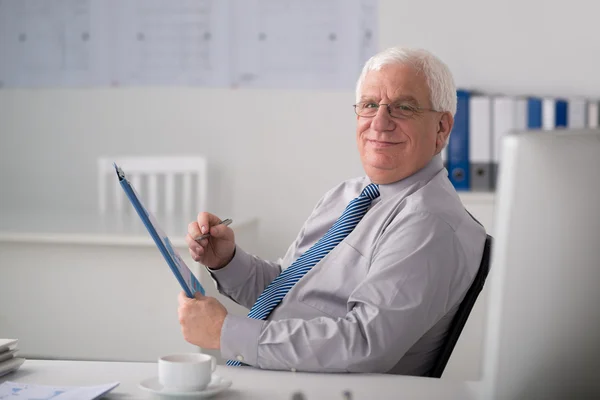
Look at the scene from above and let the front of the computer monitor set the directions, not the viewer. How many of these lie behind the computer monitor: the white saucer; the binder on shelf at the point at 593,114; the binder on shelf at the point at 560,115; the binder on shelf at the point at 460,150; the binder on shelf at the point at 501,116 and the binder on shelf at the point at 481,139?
0

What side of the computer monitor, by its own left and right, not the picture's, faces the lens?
back

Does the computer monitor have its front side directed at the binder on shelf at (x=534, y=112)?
yes

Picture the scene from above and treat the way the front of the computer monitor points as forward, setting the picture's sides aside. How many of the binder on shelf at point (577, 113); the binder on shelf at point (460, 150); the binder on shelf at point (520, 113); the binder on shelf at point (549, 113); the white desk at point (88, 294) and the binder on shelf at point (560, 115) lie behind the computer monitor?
0

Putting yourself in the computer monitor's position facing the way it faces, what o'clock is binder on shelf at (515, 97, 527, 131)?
The binder on shelf is roughly at 12 o'clock from the computer monitor.

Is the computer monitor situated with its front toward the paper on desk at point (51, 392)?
no

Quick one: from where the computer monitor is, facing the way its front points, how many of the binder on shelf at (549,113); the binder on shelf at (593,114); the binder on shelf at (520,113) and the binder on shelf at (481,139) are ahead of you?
4

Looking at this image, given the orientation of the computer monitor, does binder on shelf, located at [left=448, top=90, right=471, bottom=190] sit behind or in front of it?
in front

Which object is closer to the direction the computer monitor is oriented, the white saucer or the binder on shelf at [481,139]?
the binder on shelf

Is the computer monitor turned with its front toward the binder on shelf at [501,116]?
yes

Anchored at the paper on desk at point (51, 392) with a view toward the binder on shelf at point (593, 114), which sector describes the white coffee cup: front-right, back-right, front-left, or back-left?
front-right

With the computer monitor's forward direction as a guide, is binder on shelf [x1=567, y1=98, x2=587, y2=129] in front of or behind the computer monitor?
in front

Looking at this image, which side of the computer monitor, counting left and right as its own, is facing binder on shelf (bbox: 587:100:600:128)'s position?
front

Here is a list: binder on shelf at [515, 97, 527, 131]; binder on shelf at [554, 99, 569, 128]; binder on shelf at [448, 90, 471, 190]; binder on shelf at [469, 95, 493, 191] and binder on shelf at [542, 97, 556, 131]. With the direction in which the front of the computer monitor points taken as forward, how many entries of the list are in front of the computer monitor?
5

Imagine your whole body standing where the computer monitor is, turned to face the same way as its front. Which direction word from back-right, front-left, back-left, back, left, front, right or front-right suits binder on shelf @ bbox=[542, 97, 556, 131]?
front

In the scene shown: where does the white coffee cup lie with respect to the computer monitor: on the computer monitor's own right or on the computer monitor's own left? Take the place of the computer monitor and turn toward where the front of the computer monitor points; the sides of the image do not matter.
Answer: on the computer monitor's own left
